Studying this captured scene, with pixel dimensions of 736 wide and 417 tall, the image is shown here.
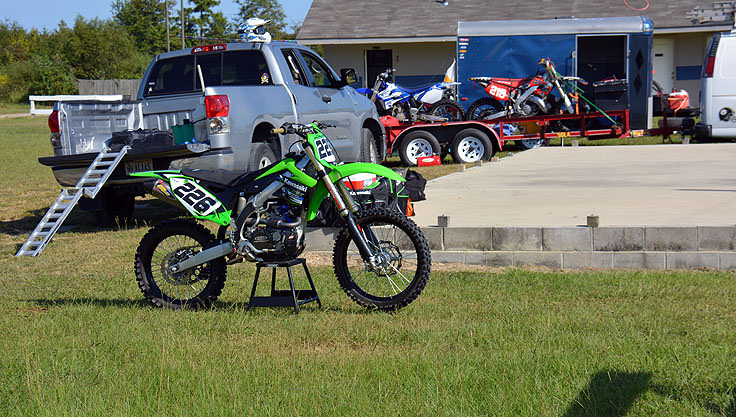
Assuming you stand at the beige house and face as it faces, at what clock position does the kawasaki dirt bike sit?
The kawasaki dirt bike is roughly at 12 o'clock from the beige house.

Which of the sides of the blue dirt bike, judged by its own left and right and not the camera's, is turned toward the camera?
left

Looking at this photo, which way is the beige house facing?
toward the camera

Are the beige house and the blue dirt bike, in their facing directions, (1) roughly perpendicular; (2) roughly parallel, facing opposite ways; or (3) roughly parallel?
roughly perpendicular

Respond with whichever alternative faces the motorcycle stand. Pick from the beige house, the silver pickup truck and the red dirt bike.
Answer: the beige house

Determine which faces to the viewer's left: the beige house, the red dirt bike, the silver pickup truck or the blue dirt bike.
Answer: the blue dirt bike

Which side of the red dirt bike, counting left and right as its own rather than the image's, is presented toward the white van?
front

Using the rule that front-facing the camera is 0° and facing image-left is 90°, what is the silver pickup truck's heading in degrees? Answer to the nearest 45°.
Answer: approximately 225°

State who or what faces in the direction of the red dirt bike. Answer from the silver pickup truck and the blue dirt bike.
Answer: the silver pickup truck

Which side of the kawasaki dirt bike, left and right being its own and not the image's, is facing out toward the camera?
right

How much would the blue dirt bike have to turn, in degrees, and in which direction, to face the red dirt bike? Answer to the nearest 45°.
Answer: approximately 180°

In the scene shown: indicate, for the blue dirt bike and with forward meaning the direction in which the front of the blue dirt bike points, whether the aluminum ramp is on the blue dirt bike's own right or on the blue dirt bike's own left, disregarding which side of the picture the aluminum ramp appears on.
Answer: on the blue dirt bike's own left

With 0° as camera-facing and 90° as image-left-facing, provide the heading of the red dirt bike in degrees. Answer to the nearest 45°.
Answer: approximately 270°

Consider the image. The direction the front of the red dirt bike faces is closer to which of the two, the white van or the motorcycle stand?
the white van

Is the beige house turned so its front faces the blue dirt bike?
yes

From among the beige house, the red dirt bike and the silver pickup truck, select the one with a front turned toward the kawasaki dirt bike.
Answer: the beige house

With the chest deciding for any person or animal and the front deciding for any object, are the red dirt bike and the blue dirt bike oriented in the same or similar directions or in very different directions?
very different directions
